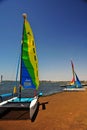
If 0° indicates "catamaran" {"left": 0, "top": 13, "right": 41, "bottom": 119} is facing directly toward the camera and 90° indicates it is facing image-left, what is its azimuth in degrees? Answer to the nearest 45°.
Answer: approximately 45°
